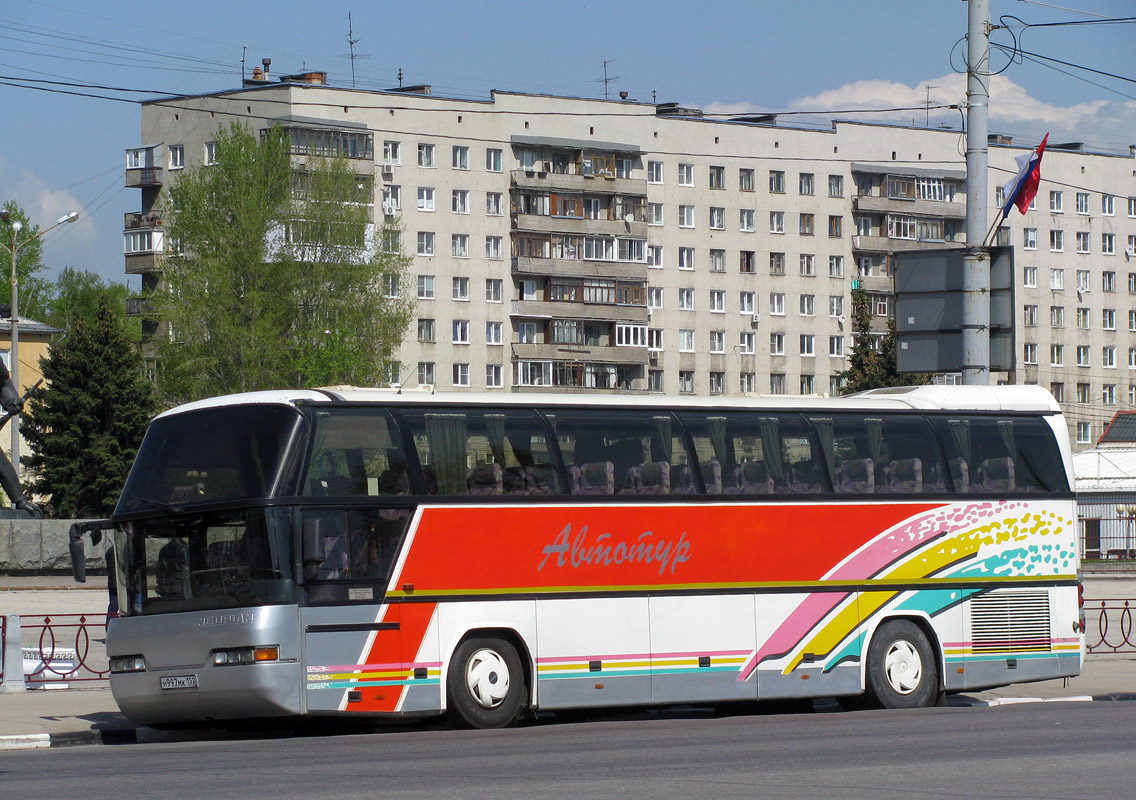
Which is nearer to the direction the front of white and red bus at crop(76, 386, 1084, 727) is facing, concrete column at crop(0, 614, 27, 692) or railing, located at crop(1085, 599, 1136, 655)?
the concrete column

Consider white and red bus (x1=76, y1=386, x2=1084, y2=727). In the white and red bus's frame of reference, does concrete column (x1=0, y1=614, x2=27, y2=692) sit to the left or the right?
on its right

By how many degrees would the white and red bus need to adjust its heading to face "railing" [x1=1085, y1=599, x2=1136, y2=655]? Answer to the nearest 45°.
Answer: approximately 180°

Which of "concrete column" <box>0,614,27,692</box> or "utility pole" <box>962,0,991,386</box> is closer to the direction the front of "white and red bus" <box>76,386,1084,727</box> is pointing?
the concrete column

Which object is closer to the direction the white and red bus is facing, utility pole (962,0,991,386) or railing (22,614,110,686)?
the railing

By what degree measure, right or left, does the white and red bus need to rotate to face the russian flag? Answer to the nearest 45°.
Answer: approximately 180°

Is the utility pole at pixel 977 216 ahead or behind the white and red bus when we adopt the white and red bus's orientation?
behind

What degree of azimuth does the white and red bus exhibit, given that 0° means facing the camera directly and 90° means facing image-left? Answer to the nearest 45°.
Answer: approximately 45°
